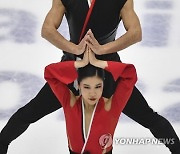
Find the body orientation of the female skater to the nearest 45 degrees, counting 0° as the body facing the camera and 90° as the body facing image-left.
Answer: approximately 0°

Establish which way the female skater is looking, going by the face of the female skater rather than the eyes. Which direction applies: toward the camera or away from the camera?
toward the camera
